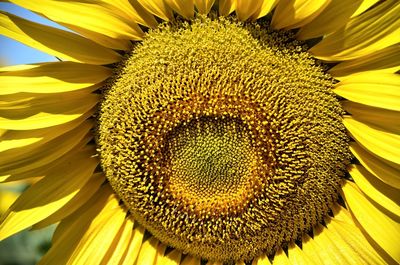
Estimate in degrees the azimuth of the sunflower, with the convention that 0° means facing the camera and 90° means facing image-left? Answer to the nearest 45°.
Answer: approximately 0°
